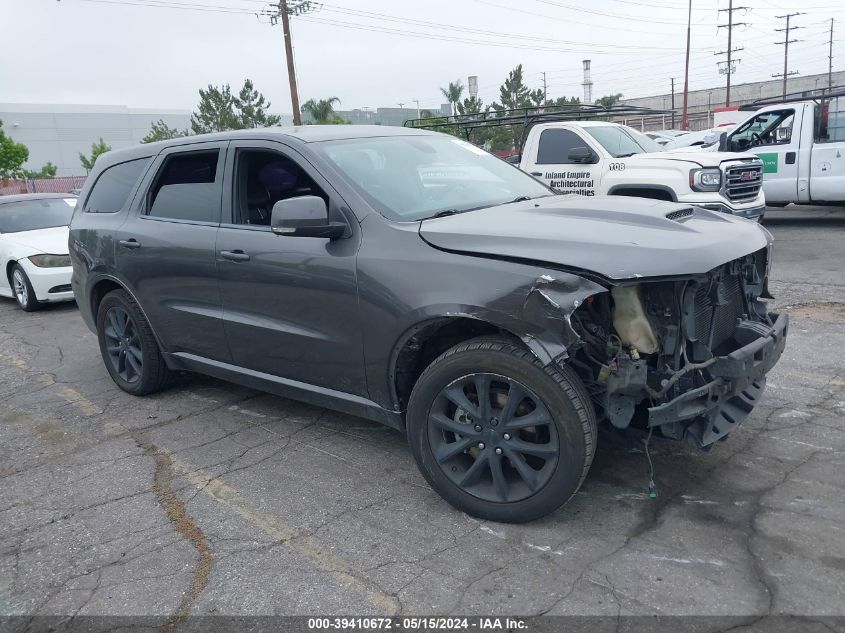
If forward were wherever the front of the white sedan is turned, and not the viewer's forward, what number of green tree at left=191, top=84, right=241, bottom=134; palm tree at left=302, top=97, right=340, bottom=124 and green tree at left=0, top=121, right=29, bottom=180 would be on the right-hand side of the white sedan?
0

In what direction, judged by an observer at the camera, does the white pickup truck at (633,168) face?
facing the viewer and to the right of the viewer

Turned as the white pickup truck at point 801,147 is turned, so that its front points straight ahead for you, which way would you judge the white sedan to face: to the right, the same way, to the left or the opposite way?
the opposite way

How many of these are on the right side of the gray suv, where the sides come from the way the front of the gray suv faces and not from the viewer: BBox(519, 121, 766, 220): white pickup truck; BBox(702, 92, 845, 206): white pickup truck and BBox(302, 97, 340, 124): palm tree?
0

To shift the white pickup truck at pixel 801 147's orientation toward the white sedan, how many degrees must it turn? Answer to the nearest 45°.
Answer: approximately 45° to its left

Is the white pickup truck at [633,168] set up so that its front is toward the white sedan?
no

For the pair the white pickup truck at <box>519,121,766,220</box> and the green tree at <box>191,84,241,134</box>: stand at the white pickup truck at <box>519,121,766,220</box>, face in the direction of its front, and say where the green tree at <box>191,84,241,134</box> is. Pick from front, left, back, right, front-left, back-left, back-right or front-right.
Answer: back

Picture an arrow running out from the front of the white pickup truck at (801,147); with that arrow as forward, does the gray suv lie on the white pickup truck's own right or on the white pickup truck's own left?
on the white pickup truck's own left

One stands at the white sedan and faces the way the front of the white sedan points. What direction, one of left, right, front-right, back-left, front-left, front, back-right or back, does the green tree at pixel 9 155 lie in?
back-left

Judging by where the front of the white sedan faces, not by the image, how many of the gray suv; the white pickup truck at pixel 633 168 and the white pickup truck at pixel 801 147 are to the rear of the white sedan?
0

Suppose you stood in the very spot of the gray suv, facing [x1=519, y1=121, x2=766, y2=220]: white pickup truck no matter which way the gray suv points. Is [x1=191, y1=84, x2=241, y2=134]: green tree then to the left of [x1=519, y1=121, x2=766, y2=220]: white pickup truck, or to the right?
left

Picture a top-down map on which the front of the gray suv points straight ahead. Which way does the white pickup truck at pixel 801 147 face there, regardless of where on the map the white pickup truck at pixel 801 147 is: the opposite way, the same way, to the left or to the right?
the opposite way

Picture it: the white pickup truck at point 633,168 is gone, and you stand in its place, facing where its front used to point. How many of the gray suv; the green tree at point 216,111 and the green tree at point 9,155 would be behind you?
2

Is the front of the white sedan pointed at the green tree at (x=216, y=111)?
no

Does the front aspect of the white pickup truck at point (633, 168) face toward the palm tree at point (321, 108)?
no

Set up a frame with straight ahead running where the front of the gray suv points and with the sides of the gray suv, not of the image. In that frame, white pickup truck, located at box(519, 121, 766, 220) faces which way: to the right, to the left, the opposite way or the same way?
the same way

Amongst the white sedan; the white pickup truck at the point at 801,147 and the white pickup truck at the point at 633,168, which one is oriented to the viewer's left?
the white pickup truck at the point at 801,147

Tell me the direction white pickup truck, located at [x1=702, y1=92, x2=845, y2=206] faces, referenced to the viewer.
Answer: facing to the left of the viewer

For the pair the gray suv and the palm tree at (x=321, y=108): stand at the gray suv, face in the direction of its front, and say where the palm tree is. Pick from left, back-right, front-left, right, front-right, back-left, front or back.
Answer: back-left

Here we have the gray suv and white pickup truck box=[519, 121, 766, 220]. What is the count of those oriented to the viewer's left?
0
